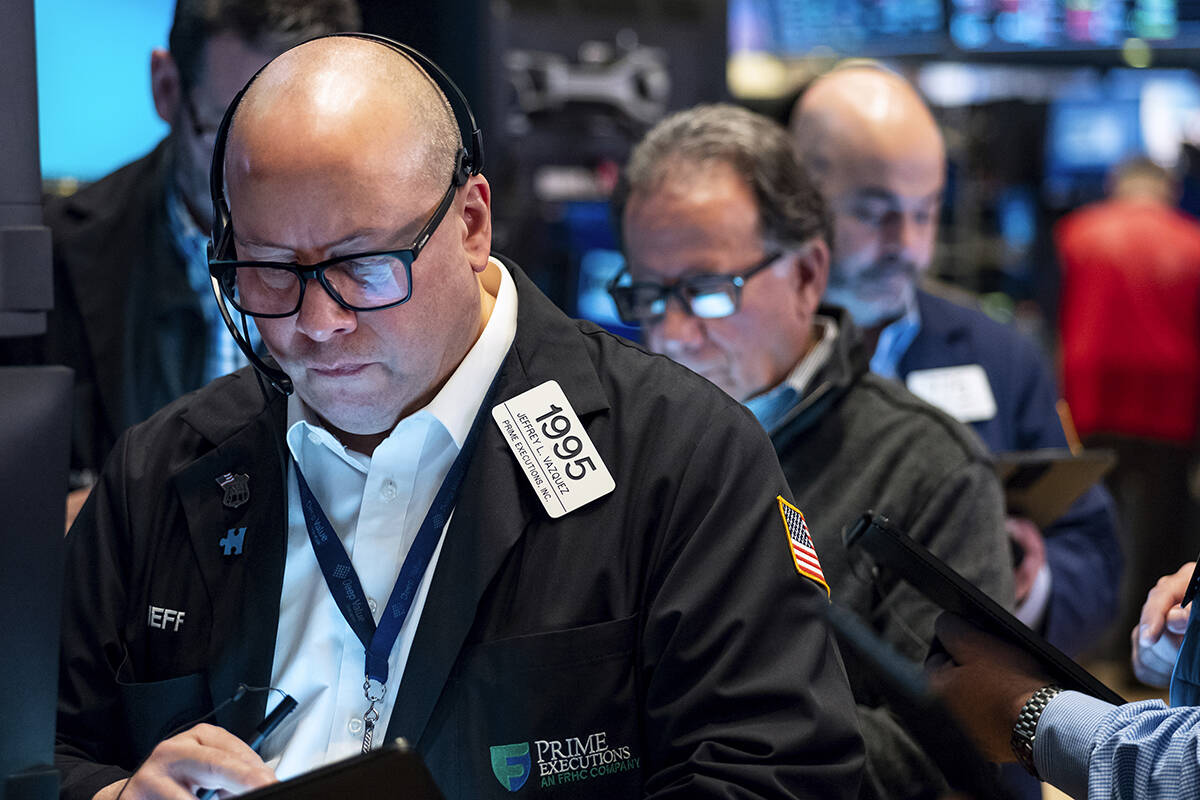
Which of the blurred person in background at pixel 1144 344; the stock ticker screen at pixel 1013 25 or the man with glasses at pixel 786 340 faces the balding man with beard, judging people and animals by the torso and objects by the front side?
the stock ticker screen

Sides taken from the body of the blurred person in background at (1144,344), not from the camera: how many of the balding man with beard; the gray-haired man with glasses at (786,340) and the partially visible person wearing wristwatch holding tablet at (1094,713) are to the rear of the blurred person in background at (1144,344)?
3

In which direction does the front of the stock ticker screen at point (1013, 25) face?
toward the camera

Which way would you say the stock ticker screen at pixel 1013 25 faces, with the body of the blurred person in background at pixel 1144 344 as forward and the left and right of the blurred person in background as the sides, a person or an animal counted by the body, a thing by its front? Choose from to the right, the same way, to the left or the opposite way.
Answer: the opposite way

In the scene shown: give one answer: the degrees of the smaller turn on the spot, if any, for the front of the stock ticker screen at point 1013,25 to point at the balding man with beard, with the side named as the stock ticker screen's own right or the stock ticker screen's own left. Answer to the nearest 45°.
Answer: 0° — it already faces them

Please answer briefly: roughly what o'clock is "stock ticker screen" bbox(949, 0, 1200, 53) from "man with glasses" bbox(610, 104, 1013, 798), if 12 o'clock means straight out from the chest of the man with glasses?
The stock ticker screen is roughly at 5 o'clock from the man with glasses.

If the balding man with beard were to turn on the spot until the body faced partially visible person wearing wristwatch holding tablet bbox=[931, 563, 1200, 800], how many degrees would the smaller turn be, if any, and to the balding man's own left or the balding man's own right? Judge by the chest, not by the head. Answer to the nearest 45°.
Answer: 0° — they already face them

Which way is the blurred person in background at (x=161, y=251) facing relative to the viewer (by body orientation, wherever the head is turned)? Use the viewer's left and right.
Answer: facing the viewer and to the right of the viewer

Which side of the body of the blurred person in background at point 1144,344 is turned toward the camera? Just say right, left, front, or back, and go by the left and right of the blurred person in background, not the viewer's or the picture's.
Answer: back

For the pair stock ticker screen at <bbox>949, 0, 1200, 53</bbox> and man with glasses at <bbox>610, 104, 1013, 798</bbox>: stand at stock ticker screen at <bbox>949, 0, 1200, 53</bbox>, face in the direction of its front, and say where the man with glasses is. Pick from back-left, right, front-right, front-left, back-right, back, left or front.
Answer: front

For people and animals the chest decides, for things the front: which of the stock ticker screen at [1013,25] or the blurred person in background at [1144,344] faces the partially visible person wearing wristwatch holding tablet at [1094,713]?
the stock ticker screen

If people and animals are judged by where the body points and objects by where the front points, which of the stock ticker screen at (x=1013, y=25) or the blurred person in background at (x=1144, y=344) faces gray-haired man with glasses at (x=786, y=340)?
the stock ticker screen

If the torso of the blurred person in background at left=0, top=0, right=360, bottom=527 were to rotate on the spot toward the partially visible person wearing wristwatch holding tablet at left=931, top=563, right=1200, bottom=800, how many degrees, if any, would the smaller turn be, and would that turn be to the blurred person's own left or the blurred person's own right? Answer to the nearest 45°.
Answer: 0° — they already face them

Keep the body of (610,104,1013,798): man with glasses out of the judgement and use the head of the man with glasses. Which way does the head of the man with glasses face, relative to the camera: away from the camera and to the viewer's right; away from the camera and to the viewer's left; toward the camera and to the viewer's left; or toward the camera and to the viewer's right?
toward the camera and to the viewer's left

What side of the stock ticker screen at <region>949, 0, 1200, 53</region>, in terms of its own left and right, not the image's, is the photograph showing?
front
